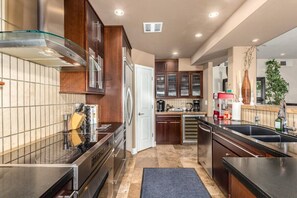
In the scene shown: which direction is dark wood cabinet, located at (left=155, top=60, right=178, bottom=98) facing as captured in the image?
toward the camera

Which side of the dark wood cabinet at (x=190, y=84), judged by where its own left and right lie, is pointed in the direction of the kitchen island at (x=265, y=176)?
front

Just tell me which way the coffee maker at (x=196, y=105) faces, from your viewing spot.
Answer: facing the viewer

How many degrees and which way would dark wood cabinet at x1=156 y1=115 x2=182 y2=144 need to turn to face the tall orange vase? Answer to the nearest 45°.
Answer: approximately 45° to its left

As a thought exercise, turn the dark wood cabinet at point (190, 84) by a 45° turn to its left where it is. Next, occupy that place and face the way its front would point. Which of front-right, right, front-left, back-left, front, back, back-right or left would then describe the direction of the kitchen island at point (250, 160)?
front-right

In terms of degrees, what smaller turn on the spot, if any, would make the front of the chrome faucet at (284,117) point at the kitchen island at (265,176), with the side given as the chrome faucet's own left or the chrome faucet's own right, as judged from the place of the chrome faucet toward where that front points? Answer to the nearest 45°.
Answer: approximately 45° to the chrome faucet's own left

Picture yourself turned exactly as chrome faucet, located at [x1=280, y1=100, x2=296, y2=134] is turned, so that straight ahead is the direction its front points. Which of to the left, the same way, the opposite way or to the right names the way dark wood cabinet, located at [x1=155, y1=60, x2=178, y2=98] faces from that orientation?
to the left

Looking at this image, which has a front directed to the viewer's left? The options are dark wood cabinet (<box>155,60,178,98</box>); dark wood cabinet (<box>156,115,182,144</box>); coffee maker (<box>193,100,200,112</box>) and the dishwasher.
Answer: the dishwasher

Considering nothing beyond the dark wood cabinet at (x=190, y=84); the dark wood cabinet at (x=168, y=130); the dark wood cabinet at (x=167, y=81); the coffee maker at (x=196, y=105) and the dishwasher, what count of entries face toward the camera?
4

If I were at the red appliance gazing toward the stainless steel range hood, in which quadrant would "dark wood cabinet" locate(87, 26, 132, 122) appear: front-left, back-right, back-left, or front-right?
front-right

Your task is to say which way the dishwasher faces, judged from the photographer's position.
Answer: facing to the left of the viewer

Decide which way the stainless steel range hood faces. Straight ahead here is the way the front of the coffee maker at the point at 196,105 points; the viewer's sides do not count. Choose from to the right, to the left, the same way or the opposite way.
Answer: to the left

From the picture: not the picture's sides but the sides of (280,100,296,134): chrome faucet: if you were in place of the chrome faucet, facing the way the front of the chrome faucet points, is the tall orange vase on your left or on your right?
on your right

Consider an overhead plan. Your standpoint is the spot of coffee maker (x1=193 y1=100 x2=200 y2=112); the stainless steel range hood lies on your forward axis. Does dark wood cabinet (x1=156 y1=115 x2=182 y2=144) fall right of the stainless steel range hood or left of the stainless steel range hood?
right

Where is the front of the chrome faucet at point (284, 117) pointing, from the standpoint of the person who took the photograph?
facing the viewer and to the left of the viewer

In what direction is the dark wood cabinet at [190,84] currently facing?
toward the camera
